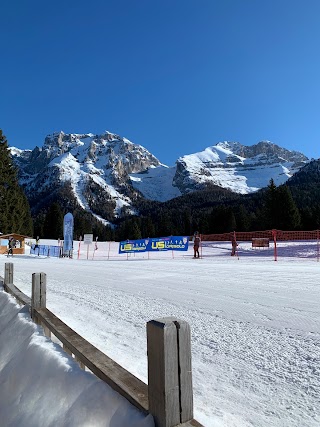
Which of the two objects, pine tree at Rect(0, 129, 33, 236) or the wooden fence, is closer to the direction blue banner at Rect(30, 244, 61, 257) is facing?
the wooden fence

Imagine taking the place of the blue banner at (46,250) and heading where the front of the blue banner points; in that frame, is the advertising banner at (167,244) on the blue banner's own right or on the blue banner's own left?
on the blue banner's own left

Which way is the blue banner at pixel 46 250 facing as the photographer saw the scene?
facing the viewer

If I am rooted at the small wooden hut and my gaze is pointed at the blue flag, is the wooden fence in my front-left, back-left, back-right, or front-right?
front-right

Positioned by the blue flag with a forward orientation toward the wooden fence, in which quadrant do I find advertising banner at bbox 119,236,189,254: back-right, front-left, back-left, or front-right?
front-left

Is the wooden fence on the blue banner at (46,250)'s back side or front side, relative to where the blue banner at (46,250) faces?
on the front side

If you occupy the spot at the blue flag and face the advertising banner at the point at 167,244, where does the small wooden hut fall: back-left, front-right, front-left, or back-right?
back-left

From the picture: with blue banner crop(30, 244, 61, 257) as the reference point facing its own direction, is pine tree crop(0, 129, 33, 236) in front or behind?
behind

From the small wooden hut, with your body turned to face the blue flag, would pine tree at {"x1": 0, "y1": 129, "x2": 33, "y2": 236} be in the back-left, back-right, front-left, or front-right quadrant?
back-left

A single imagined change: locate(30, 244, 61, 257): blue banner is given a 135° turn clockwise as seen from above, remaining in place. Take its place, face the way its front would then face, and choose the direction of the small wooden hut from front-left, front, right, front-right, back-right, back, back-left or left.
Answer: front
